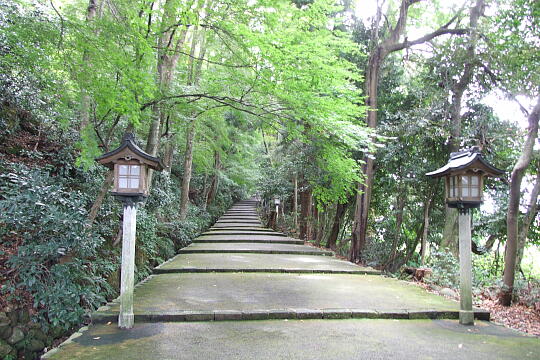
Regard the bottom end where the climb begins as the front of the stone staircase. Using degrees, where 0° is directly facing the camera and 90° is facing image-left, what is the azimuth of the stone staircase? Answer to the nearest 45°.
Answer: approximately 0°

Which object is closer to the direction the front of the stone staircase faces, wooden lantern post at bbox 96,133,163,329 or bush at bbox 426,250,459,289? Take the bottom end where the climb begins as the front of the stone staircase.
the wooden lantern post

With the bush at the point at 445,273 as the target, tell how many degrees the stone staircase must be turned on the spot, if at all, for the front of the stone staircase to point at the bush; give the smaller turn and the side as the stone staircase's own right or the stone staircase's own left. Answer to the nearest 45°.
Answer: approximately 135° to the stone staircase's own left

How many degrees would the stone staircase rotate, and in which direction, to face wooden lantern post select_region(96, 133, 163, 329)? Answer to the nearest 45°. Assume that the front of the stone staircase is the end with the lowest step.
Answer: approximately 45° to its right
